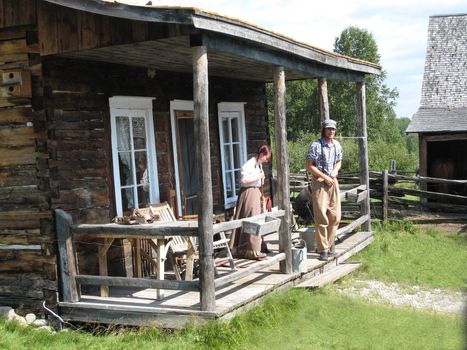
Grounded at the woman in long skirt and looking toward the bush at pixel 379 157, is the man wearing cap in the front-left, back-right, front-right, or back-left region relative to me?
front-right

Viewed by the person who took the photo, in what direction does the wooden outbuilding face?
facing the viewer

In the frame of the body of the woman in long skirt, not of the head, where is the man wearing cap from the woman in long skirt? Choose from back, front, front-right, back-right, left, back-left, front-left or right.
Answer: front

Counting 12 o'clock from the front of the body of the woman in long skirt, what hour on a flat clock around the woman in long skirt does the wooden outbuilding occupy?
The wooden outbuilding is roughly at 10 o'clock from the woman in long skirt.

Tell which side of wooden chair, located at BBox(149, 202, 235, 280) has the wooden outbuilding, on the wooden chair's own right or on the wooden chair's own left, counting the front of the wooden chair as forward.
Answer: on the wooden chair's own left

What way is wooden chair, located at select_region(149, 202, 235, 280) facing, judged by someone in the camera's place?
facing the viewer and to the right of the viewer

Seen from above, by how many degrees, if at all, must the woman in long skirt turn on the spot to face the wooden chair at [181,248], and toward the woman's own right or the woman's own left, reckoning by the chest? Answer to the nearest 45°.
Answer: approximately 135° to the woman's own right

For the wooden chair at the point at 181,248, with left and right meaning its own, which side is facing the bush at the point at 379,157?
left

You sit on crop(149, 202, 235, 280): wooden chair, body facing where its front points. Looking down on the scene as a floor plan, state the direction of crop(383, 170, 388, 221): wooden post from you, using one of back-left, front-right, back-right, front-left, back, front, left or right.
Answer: left

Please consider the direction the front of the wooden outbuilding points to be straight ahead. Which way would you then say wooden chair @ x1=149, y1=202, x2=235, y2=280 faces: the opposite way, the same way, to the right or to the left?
to the left

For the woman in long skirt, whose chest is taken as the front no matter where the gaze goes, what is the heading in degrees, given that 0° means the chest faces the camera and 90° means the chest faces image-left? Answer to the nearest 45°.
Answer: approximately 270°

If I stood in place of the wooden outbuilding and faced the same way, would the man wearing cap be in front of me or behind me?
in front
